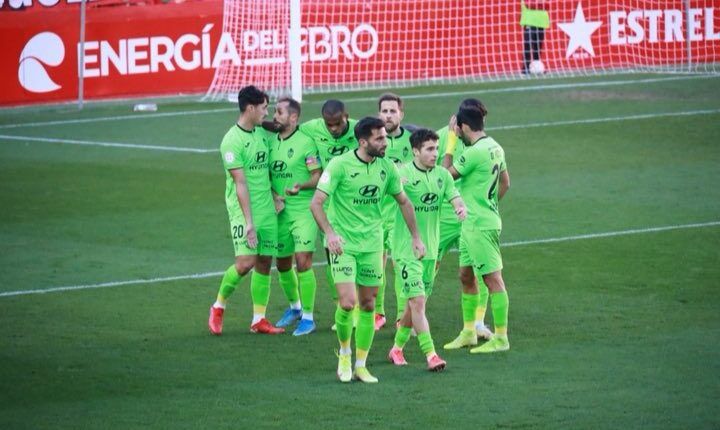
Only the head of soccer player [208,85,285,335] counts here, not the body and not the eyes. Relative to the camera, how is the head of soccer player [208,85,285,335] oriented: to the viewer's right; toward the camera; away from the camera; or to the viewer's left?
to the viewer's right

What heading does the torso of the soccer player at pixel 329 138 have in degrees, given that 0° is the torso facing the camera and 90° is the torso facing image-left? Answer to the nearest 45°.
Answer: approximately 0°

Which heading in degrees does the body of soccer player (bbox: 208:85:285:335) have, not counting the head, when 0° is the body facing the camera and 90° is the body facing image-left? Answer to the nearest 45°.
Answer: approximately 315°

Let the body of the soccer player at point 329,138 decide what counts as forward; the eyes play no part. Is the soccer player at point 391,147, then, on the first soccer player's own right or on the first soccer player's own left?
on the first soccer player's own left

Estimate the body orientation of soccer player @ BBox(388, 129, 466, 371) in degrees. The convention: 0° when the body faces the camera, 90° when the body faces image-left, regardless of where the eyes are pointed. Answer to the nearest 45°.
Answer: approximately 315°

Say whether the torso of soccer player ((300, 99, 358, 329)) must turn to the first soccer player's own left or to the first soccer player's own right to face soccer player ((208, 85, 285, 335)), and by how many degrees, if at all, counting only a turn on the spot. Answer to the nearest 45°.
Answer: approximately 90° to the first soccer player's own right

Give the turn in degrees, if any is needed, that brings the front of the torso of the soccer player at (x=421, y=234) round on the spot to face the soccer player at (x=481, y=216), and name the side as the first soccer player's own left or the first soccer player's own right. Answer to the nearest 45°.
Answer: approximately 90° to the first soccer player's own left

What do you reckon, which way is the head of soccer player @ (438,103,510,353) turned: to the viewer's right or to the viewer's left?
to the viewer's left
